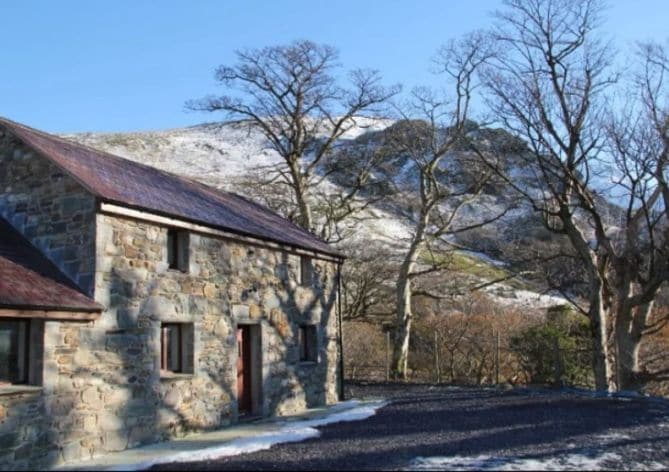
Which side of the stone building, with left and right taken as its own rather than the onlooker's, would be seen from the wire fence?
left

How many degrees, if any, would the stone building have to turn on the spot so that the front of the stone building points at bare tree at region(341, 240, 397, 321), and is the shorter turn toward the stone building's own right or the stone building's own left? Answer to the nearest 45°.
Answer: approximately 90° to the stone building's own left

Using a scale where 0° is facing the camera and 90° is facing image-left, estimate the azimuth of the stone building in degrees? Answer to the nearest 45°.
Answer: approximately 315°
